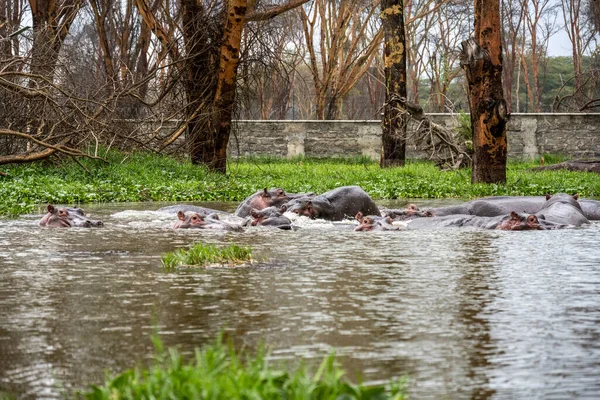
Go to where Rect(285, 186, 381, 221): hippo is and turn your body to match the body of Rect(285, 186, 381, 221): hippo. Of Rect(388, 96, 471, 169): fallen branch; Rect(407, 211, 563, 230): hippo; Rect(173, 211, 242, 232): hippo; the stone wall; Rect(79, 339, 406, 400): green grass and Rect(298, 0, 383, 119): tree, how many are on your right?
3

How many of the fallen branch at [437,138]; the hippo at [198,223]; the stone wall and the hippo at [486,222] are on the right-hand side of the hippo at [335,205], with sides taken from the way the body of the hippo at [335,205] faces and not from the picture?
2

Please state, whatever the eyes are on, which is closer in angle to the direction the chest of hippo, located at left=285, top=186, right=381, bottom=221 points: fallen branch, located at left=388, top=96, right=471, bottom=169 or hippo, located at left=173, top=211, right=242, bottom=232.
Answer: the hippo

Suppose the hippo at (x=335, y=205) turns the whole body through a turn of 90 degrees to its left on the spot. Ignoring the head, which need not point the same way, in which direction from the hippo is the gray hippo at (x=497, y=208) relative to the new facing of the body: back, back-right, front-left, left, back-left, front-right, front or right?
left

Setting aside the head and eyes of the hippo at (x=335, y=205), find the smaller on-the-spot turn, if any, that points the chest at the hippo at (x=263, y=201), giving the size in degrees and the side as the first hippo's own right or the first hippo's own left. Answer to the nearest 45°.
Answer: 0° — it already faces it

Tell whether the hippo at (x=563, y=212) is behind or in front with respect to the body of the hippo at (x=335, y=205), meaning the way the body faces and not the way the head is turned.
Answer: behind

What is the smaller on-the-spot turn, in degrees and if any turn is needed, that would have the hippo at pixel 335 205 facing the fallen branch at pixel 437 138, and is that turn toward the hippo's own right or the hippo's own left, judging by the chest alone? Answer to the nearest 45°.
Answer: approximately 90° to the hippo's own right

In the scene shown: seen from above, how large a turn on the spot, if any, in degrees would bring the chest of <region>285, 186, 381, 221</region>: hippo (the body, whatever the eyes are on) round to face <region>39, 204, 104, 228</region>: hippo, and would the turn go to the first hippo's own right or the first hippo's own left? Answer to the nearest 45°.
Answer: approximately 45° to the first hippo's own left

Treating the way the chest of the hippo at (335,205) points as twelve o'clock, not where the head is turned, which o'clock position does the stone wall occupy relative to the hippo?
The stone wall is roughly at 3 o'clock from the hippo.

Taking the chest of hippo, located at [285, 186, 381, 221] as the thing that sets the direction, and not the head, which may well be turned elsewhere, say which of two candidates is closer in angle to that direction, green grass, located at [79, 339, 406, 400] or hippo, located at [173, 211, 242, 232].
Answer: the hippo

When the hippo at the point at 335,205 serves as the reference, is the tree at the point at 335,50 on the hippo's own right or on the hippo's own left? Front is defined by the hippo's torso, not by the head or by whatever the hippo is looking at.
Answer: on the hippo's own right

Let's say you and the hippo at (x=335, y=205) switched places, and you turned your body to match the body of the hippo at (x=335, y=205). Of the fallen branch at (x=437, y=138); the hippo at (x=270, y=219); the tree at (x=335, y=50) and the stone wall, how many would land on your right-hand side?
3

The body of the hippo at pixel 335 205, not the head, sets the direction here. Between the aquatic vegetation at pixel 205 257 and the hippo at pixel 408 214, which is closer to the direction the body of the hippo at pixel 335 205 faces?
the aquatic vegetation

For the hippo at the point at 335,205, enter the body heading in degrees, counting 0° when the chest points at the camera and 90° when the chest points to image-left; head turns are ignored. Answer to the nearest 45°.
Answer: approximately 90°

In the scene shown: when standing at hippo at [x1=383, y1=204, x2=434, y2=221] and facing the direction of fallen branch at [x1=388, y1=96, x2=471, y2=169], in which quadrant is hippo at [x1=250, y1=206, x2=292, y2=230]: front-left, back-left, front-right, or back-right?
back-left

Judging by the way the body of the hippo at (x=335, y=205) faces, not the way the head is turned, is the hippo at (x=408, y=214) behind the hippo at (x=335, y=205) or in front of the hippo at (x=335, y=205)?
behind

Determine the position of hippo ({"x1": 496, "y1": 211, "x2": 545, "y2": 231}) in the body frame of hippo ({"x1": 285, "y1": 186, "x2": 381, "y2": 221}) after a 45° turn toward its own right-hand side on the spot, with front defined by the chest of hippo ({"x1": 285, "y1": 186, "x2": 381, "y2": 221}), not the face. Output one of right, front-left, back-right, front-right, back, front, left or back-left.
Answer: back

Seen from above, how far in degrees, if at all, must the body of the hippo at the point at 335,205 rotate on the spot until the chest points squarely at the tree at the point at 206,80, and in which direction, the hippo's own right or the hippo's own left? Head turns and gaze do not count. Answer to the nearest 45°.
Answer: approximately 90° to the hippo's own right

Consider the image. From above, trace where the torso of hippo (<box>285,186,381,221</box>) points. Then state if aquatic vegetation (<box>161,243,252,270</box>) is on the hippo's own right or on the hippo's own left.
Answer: on the hippo's own left
